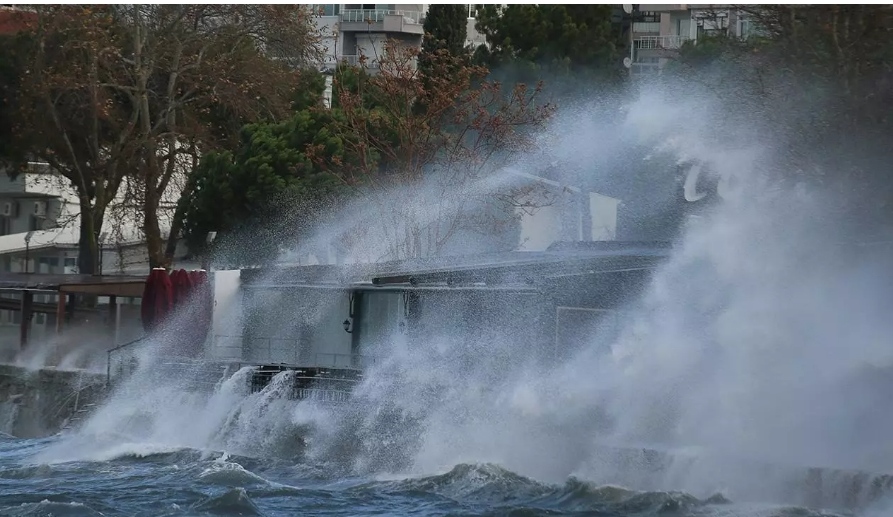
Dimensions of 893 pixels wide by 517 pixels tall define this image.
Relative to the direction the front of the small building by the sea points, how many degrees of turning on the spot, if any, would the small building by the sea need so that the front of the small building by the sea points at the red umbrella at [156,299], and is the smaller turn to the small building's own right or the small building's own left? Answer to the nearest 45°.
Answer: approximately 135° to the small building's own right

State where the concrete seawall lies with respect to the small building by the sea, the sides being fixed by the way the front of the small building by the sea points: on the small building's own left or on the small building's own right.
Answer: on the small building's own right

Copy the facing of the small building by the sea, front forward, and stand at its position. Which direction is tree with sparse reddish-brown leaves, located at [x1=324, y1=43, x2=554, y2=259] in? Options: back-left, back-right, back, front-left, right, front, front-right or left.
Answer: back

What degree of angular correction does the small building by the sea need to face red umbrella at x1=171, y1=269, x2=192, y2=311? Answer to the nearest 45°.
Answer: approximately 135° to its right

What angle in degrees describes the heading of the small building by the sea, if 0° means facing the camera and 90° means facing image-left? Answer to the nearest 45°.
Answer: approximately 0°

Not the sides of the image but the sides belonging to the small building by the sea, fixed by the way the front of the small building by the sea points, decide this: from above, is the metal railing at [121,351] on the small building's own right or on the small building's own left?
on the small building's own right

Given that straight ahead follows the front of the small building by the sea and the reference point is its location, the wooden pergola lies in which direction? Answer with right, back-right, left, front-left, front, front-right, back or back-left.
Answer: back-right

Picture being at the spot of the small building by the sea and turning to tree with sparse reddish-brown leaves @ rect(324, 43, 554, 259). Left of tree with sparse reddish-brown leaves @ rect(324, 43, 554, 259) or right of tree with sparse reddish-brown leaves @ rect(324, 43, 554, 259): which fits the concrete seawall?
left
